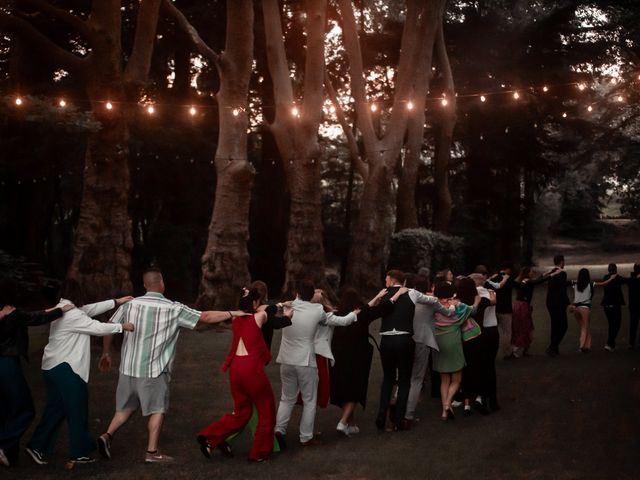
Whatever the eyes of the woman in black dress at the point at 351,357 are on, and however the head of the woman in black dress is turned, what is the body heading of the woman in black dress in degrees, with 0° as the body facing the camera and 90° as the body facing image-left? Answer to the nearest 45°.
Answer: approximately 225°

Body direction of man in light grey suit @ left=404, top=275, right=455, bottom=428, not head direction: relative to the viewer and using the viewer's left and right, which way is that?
facing away from the viewer and to the right of the viewer

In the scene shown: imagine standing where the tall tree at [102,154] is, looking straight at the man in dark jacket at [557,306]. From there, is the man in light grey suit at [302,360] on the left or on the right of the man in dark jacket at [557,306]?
right

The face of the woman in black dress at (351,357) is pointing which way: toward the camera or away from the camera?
away from the camera

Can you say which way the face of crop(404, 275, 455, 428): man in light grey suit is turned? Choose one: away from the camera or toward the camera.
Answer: away from the camera

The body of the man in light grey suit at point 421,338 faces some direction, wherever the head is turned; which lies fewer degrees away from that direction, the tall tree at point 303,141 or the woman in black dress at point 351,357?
the tall tree

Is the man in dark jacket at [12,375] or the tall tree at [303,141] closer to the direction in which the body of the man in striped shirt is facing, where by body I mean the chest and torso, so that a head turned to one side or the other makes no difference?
the tall tree

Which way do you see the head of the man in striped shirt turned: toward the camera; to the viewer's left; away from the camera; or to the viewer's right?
away from the camera

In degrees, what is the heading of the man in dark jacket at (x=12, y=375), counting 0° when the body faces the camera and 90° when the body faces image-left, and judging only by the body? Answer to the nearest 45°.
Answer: approximately 225°
